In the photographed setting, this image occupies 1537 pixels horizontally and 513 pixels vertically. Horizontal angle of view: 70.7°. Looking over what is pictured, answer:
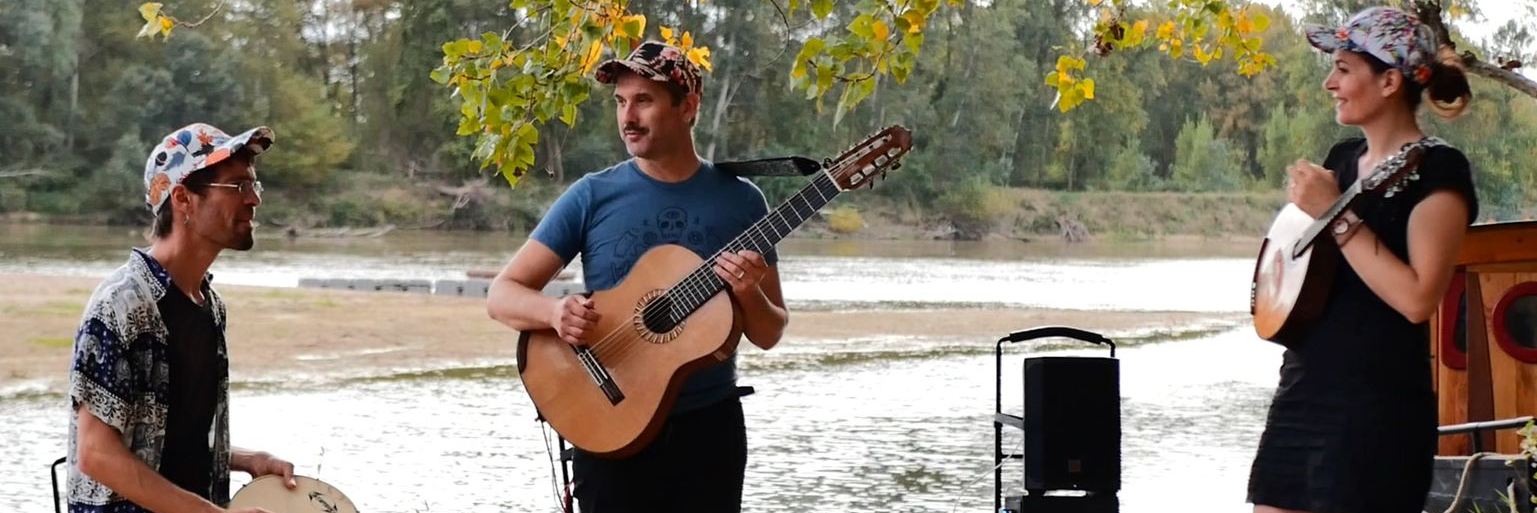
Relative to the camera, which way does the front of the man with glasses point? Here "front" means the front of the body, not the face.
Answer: to the viewer's right

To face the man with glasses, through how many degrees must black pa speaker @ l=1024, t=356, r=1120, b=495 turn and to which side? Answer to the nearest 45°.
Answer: approximately 45° to its right

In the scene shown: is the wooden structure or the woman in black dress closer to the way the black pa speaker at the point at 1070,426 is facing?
the woman in black dress

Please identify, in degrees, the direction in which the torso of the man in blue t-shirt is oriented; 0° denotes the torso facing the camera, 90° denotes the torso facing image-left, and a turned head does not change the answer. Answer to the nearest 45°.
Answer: approximately 0°

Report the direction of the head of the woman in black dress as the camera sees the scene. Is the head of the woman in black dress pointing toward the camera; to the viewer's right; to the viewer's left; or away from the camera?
to the viewer's left

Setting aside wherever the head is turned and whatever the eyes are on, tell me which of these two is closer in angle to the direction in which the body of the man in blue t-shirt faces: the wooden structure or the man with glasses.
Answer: the man with glasses

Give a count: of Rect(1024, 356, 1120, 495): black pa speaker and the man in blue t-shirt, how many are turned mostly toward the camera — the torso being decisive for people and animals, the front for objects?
2

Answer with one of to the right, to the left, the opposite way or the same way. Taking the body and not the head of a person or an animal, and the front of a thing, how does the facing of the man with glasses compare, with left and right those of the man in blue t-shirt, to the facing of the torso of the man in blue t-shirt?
to the left

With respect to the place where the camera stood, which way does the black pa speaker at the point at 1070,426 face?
facing the viewer

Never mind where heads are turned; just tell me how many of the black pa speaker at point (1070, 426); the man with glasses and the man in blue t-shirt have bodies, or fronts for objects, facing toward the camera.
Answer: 2

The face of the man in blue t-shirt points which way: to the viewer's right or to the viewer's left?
to the viewer's left
